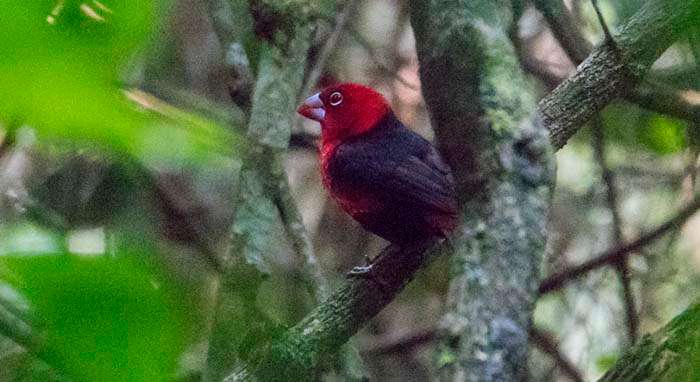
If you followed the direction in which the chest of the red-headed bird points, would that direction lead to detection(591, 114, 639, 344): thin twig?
no

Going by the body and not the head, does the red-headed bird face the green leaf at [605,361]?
no

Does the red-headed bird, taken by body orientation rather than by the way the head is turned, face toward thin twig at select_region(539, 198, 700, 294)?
no

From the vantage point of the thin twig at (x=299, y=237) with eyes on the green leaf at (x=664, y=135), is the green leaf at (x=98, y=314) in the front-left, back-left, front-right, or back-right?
back-right

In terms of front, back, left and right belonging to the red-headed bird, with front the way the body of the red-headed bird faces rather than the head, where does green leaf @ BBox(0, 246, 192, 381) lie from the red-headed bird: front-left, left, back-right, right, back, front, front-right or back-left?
left

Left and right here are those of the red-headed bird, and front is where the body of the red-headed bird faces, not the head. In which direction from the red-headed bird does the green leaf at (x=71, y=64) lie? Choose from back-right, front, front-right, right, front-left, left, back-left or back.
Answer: left

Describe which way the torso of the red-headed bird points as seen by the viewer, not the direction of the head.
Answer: to the viewer's left
